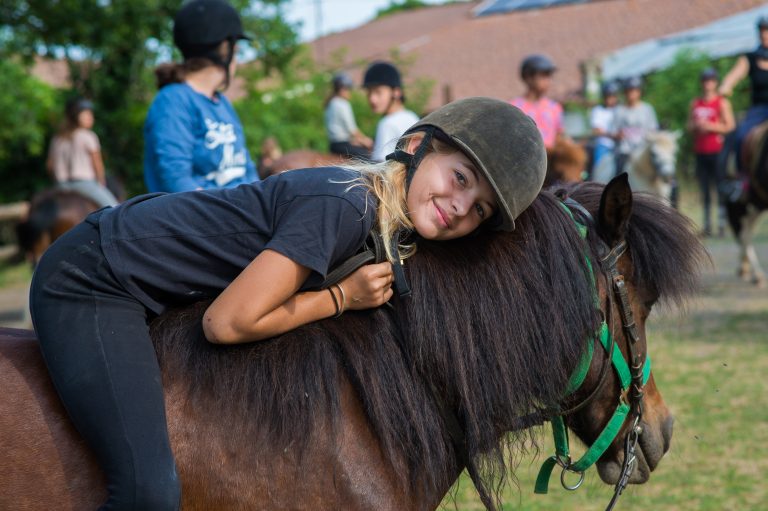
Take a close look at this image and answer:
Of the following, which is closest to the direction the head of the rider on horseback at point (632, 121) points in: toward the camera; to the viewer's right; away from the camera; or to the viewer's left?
toward the camera

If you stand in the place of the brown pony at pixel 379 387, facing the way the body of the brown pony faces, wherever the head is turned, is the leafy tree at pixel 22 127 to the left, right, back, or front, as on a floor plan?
left

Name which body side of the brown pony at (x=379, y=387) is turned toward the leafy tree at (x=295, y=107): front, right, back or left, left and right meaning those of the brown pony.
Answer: left

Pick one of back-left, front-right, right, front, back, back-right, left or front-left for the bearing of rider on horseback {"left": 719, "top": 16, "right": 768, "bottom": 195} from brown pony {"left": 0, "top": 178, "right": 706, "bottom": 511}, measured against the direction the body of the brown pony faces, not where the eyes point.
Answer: front-left

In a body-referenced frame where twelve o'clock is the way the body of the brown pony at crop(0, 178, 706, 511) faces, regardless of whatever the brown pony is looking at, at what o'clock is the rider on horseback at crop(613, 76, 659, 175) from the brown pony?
The rider on horseback is roughly at 10 o'clock from the brown pony.

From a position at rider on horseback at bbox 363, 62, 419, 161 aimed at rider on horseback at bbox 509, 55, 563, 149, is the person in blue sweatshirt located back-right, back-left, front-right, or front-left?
back-right

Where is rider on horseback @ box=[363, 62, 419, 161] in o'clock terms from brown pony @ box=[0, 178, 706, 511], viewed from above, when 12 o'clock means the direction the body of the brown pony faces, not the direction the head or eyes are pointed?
The rider on horseback is roughly at 9 o'clock from the brown pony.

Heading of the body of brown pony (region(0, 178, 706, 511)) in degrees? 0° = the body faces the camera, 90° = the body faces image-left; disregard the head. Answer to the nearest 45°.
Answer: approximately 270°
